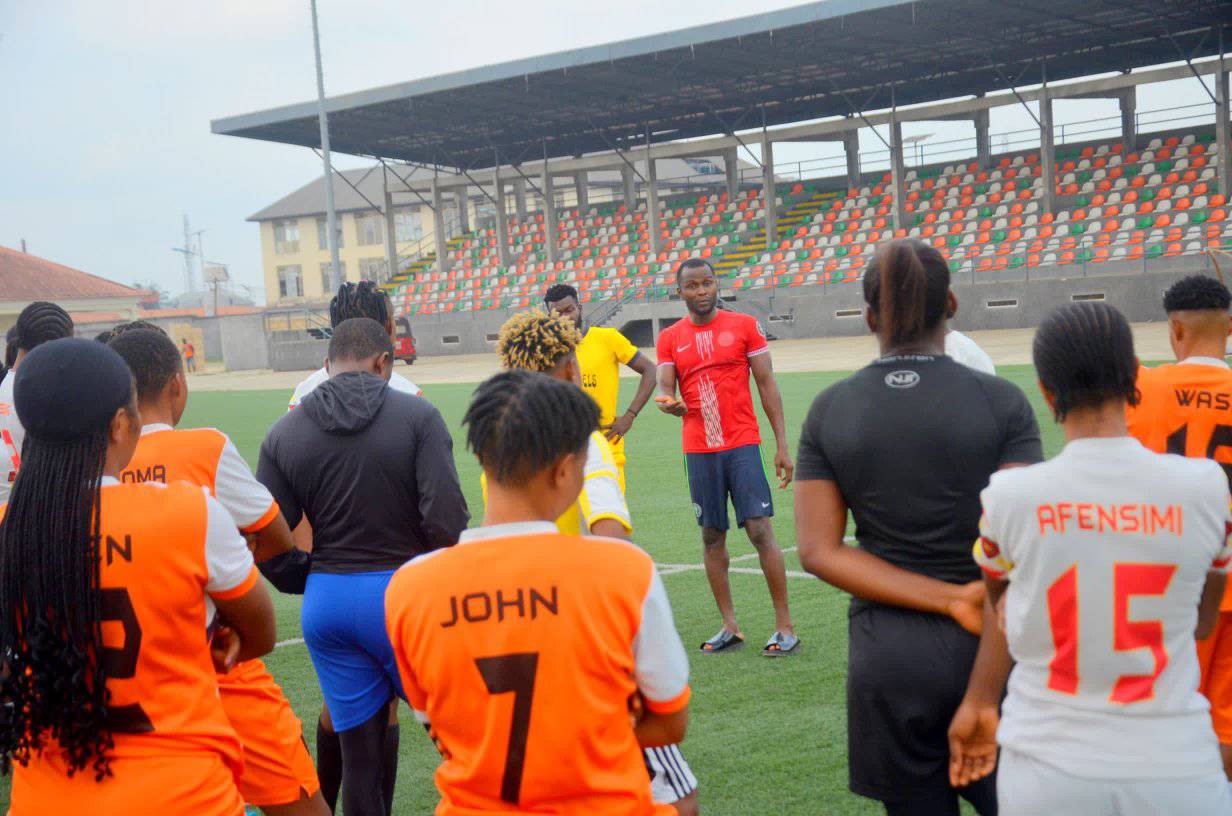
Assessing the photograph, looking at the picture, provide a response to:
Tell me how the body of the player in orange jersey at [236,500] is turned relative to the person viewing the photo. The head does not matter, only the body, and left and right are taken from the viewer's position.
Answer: facing away from the viewer and to the right of the viewer

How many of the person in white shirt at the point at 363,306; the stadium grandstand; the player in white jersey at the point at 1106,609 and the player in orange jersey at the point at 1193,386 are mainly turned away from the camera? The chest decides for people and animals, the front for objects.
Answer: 3

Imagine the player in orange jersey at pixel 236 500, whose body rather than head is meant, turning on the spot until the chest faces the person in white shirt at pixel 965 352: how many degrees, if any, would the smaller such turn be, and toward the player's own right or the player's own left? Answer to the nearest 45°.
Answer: approximately 45° to the player's own right

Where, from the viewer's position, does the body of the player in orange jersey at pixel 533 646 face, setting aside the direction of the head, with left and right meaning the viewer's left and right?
facing away from the viewer and to the right of the viewer

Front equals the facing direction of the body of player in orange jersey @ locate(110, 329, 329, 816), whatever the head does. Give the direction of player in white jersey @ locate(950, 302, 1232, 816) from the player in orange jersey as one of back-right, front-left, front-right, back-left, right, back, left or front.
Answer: right

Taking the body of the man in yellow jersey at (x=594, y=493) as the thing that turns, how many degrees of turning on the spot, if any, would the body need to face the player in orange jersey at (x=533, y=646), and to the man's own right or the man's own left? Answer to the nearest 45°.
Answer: approximately 135° to the man's own right

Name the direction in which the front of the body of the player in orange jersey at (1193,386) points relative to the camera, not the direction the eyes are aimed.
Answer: away from the camera

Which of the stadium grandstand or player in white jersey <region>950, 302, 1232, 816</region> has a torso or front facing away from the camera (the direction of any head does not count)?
the player in white jersey

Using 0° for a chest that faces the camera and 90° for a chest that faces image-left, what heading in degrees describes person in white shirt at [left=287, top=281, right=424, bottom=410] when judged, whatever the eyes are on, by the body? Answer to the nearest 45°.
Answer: approximately 180°

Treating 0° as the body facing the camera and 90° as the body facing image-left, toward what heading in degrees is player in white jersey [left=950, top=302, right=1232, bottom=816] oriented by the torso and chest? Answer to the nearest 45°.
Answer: approximately 180°

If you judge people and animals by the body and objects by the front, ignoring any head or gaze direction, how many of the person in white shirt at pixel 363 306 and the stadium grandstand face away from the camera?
1

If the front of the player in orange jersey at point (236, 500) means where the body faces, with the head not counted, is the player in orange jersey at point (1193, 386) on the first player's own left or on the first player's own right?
on the first player's own right

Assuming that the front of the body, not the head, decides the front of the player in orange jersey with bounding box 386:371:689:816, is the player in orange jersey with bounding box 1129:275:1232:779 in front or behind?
in front

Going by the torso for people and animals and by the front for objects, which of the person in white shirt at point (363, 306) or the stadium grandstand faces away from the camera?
the person in white shirt

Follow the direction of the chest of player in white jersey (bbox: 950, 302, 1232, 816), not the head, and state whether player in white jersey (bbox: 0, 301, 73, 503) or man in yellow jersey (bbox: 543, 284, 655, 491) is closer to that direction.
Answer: the man in yellow jersey

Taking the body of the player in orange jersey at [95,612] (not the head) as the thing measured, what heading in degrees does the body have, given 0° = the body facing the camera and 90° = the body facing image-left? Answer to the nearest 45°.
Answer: approximately 225°

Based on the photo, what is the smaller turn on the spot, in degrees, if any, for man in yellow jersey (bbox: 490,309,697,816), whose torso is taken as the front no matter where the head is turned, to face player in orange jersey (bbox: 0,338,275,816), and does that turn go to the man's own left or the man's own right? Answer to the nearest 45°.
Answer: approximately 180°

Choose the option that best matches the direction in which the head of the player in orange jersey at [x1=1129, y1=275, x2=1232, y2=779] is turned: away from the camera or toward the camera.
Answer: away from the camera

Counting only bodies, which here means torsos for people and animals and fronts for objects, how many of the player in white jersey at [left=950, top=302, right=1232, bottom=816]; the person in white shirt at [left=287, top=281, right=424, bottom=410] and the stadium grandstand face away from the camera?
2

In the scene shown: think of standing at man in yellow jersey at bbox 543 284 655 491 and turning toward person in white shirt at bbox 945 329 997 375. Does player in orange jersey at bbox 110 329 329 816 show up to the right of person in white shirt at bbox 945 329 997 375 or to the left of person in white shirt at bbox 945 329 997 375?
right

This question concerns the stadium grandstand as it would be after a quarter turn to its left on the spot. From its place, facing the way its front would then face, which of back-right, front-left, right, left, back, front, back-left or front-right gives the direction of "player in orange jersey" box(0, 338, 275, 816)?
front-right

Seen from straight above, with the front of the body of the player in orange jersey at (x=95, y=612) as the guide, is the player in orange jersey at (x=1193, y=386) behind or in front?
in front

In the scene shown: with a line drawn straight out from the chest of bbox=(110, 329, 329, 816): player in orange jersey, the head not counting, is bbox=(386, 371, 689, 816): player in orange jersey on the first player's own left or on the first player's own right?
on the first player's own right

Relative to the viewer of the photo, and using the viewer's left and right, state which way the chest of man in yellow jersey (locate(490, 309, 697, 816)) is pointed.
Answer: facing away from the viewer and to the right of the viewer
